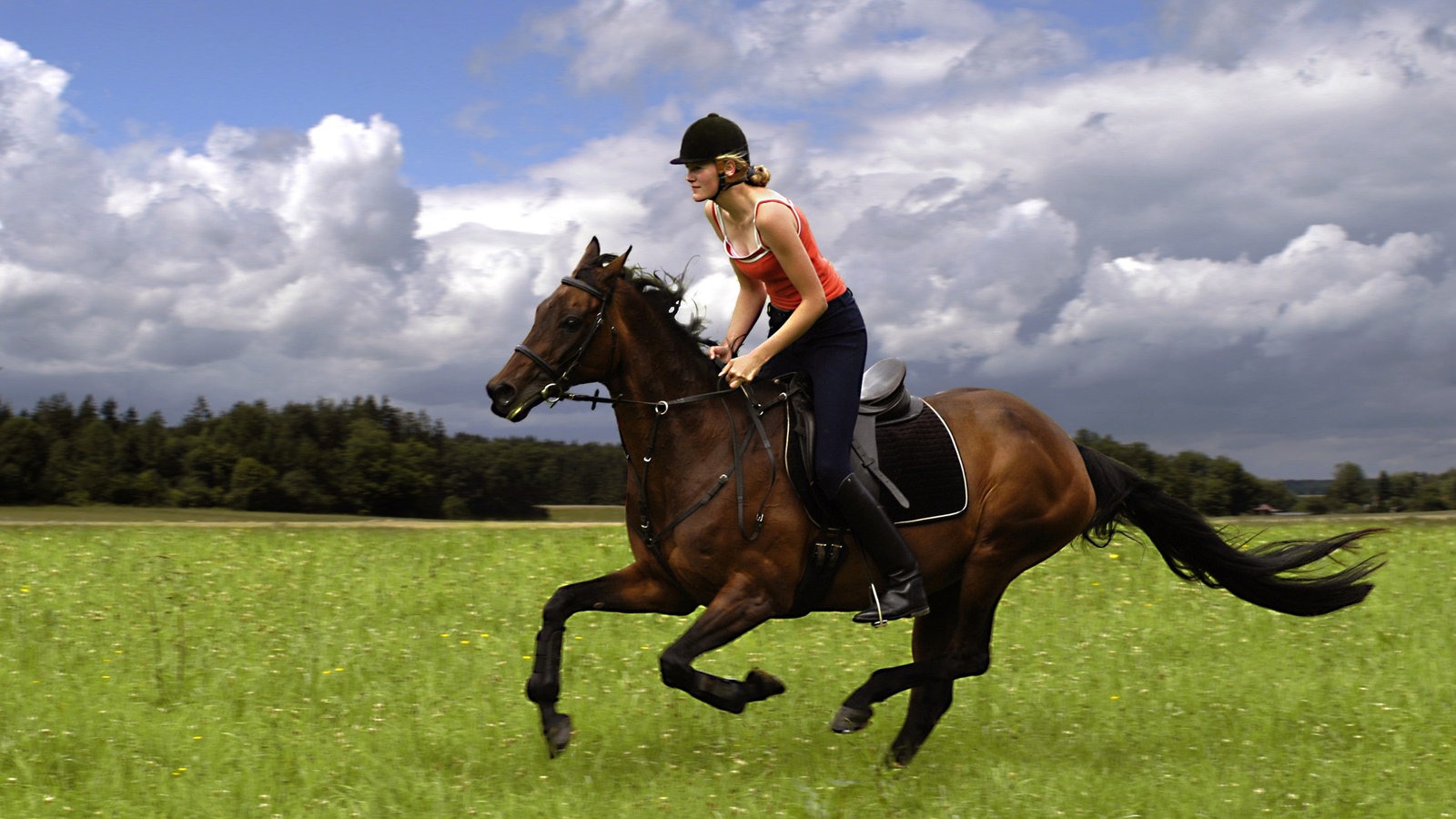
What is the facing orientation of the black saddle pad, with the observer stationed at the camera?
facing to the left of the viewer

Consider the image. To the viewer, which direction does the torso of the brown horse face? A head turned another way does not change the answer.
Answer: to the viewer's left

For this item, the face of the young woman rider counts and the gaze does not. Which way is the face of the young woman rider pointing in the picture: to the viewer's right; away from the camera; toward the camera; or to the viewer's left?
to the viewer's left
